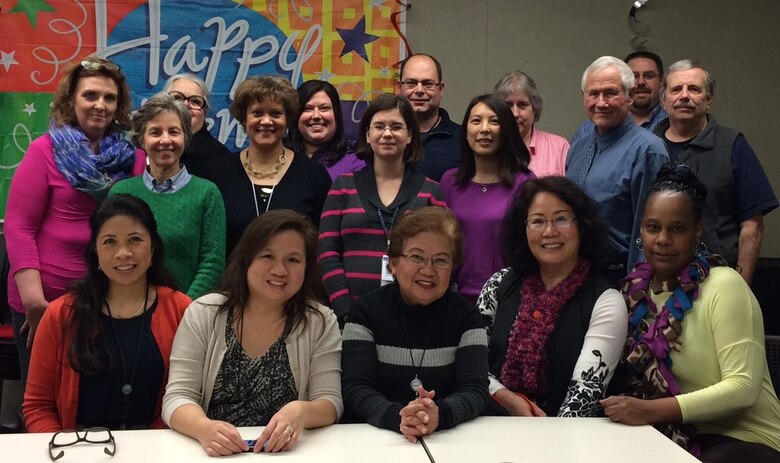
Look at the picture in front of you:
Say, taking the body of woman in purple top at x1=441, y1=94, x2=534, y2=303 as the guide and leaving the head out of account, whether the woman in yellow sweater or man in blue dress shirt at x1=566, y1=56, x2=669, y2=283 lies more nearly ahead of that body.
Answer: the woman in yellow sweater

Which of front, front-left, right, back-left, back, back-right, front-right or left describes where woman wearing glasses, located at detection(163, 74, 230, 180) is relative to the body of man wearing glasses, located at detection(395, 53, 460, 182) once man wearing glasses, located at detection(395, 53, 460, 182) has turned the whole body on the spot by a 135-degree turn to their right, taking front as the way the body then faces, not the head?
front-left

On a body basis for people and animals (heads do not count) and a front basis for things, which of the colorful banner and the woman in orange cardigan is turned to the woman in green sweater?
the colorful banner

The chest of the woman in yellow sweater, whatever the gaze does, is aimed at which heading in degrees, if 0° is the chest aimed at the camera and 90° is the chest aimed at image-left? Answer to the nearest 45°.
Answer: approximately 45°

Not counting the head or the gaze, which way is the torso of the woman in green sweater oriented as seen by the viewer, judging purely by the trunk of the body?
toward the camera

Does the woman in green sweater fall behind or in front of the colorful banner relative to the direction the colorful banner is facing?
in front

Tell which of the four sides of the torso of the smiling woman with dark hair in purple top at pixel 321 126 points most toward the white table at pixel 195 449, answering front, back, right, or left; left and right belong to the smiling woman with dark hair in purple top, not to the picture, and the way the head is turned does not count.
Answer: front

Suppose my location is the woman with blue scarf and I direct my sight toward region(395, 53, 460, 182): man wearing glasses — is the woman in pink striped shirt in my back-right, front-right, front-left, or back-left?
front-right

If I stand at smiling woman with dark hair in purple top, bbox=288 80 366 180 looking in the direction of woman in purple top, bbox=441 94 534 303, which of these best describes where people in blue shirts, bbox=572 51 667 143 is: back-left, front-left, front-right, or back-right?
front-left

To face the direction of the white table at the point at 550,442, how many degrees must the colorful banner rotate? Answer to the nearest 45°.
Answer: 0° — it already faces it

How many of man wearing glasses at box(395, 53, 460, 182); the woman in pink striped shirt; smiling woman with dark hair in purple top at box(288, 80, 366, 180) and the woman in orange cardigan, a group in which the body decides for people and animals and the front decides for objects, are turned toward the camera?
4

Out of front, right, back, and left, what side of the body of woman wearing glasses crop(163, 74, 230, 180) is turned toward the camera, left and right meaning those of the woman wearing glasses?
front

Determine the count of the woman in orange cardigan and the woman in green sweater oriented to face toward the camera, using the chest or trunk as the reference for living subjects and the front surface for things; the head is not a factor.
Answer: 2

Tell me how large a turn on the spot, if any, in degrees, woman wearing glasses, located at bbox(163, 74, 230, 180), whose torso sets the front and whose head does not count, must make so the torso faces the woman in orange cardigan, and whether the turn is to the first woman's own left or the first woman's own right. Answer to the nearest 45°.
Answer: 0° — they already face them
